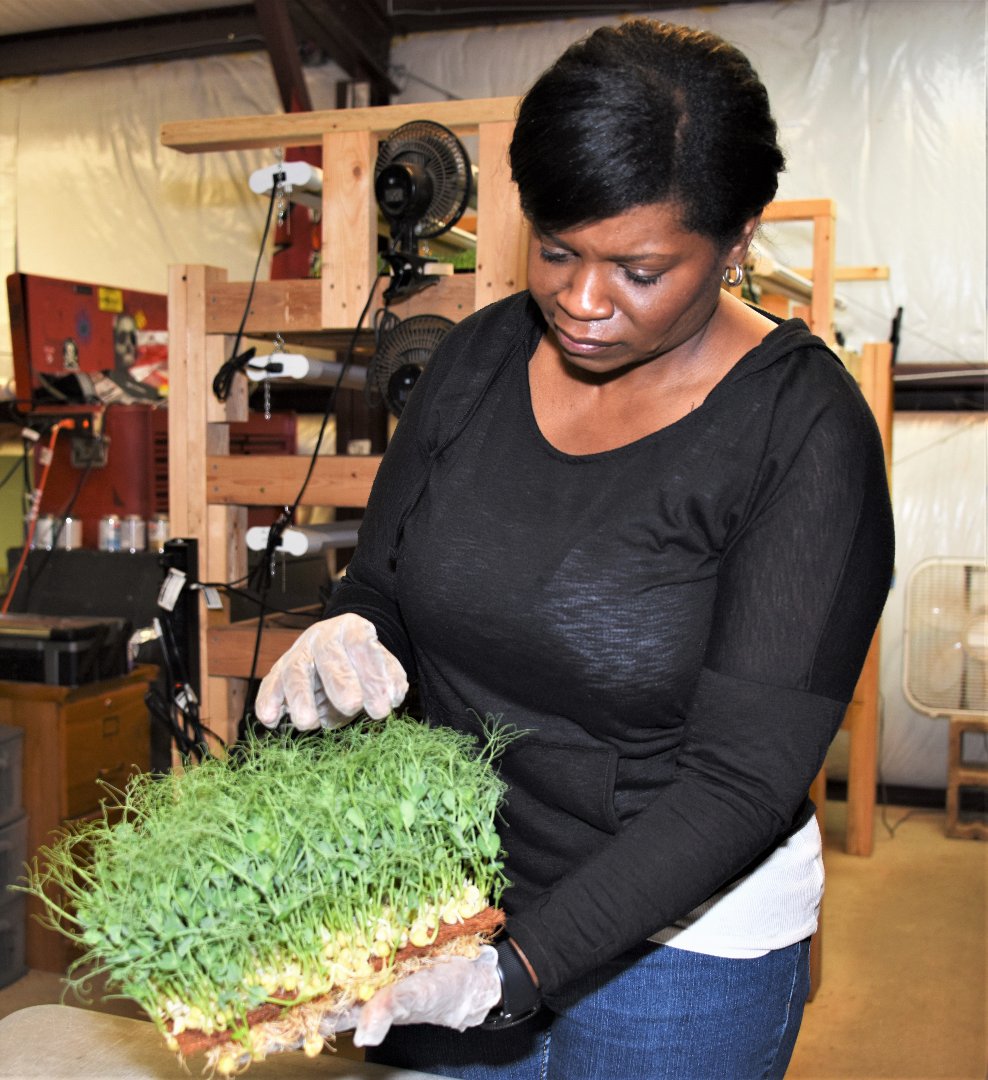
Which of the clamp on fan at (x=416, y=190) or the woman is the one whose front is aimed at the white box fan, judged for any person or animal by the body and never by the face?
the clamp on fan

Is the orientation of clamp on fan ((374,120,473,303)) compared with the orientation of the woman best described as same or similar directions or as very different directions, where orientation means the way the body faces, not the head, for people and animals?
very different directions

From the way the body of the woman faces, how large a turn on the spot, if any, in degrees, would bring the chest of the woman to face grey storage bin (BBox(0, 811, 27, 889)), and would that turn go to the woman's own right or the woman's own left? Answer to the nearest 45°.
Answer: approximately 90° to the woman's own right

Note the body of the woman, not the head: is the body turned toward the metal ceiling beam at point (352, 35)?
no

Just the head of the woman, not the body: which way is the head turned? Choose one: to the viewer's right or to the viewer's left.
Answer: to the viewer's left

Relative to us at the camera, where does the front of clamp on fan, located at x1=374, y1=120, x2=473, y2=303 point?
facing away from the viewer and to the right of the viewer

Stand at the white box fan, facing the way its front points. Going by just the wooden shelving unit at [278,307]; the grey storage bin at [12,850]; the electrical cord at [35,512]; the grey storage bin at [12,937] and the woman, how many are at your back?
0

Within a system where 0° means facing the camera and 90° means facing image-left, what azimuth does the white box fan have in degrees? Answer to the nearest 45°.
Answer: approximately 0°

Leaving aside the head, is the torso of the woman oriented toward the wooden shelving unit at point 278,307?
no

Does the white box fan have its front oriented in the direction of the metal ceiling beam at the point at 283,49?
no

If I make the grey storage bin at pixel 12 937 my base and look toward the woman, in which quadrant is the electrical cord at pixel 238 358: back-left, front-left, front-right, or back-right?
front-left

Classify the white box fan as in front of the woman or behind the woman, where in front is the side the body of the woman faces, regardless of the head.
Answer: behind

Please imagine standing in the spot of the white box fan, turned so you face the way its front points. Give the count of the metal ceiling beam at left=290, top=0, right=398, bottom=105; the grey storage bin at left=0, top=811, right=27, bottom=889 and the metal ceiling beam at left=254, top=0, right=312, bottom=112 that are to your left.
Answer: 0

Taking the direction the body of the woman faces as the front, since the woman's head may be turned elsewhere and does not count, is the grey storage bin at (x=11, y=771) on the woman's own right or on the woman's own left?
on the woman's own right

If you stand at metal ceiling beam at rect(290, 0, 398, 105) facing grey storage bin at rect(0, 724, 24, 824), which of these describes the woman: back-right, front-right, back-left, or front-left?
front-left

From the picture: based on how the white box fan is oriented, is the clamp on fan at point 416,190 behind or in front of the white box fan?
in front

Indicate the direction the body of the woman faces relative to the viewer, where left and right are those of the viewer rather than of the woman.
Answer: facing the viewer and to the left of the viewer

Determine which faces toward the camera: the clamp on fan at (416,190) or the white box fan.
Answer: the white box fan
